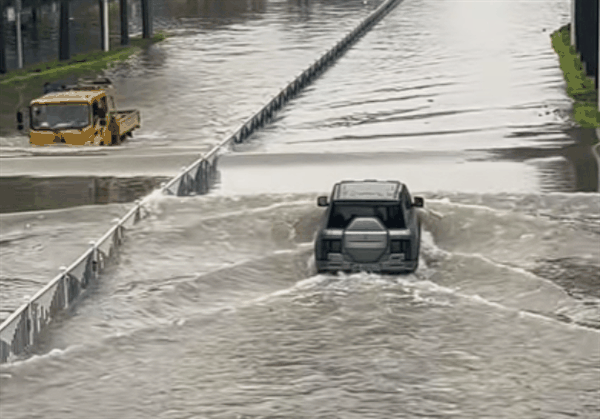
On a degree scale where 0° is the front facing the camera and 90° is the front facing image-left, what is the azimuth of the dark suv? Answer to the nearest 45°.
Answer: approximately 180°

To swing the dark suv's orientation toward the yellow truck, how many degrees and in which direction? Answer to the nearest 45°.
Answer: approximately 45° to its left

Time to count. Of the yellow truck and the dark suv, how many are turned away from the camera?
1

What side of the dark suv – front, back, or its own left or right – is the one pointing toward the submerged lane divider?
left

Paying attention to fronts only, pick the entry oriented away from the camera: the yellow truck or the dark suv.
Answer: the dark suv

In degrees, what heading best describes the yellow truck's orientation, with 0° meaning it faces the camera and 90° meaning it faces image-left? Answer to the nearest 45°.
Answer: approximately 45°
